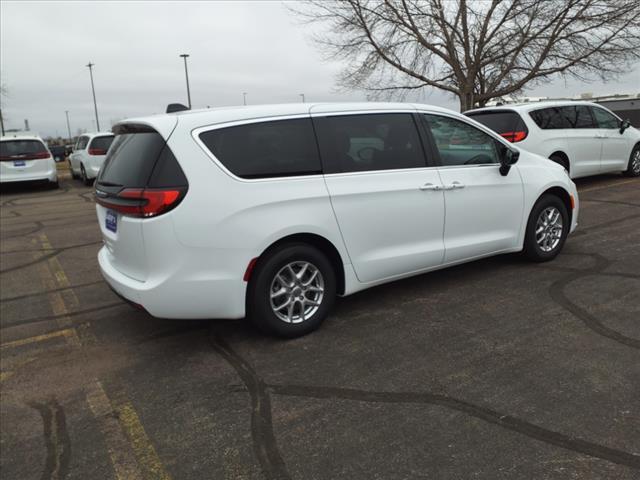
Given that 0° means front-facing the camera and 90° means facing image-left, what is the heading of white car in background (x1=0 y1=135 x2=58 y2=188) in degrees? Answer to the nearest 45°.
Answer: approximately 180°

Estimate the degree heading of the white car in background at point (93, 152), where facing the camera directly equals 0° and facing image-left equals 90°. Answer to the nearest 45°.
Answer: approximately 135°

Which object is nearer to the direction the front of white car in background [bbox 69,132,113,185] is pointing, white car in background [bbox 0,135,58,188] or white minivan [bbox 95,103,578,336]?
the white car in background

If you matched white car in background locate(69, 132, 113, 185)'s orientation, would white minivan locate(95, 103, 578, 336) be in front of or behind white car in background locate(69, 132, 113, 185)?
behind

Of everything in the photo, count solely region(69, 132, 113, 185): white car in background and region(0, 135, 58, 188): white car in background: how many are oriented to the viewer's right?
0

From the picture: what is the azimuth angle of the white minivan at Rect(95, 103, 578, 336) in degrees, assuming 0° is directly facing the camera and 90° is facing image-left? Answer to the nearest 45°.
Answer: approximately 225°

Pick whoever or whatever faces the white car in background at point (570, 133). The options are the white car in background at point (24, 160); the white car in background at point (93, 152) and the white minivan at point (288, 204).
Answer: the white minivan

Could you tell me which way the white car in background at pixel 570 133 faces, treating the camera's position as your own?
facing away from the viewer and to the right of the viewer

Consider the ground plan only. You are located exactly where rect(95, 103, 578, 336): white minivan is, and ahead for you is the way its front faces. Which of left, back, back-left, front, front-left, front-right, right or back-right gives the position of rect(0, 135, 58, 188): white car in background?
left

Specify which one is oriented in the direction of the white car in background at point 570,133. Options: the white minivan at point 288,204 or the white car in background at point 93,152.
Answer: the white minivan

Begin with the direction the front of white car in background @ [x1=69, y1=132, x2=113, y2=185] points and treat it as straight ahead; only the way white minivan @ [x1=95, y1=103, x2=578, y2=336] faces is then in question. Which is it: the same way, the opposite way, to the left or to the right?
to the right

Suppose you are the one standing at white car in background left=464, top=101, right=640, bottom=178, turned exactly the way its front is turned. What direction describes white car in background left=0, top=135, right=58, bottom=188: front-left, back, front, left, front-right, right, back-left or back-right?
back-left
